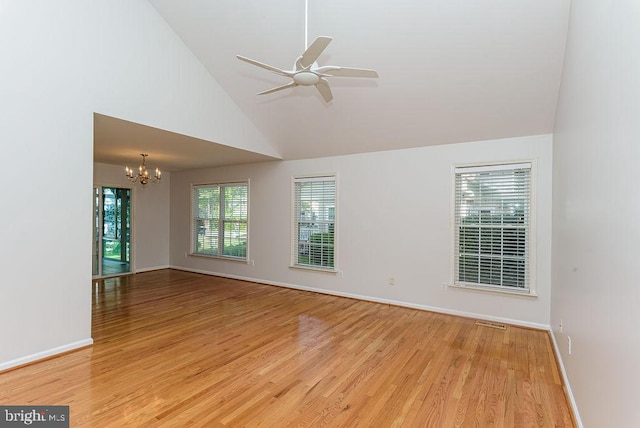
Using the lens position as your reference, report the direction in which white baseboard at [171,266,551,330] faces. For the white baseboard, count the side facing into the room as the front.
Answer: facing the viewer and to the left of the viewer

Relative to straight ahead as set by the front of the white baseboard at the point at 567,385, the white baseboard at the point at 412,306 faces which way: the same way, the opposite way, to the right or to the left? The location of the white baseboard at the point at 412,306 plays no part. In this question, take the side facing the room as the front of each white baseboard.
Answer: to the left

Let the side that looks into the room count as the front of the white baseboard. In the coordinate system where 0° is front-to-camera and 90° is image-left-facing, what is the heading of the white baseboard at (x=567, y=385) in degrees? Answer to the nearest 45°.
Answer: approximately 90°

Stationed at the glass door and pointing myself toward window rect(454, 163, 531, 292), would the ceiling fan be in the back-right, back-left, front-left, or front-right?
front-right

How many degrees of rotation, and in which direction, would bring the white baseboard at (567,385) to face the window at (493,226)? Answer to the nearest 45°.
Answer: approximately 45° to its right

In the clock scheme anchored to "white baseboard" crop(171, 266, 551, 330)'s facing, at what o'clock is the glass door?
The glass door is roughly at 2 o'clock from the white baseboard.

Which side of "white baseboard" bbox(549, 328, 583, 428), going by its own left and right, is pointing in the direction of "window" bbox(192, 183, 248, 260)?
front
